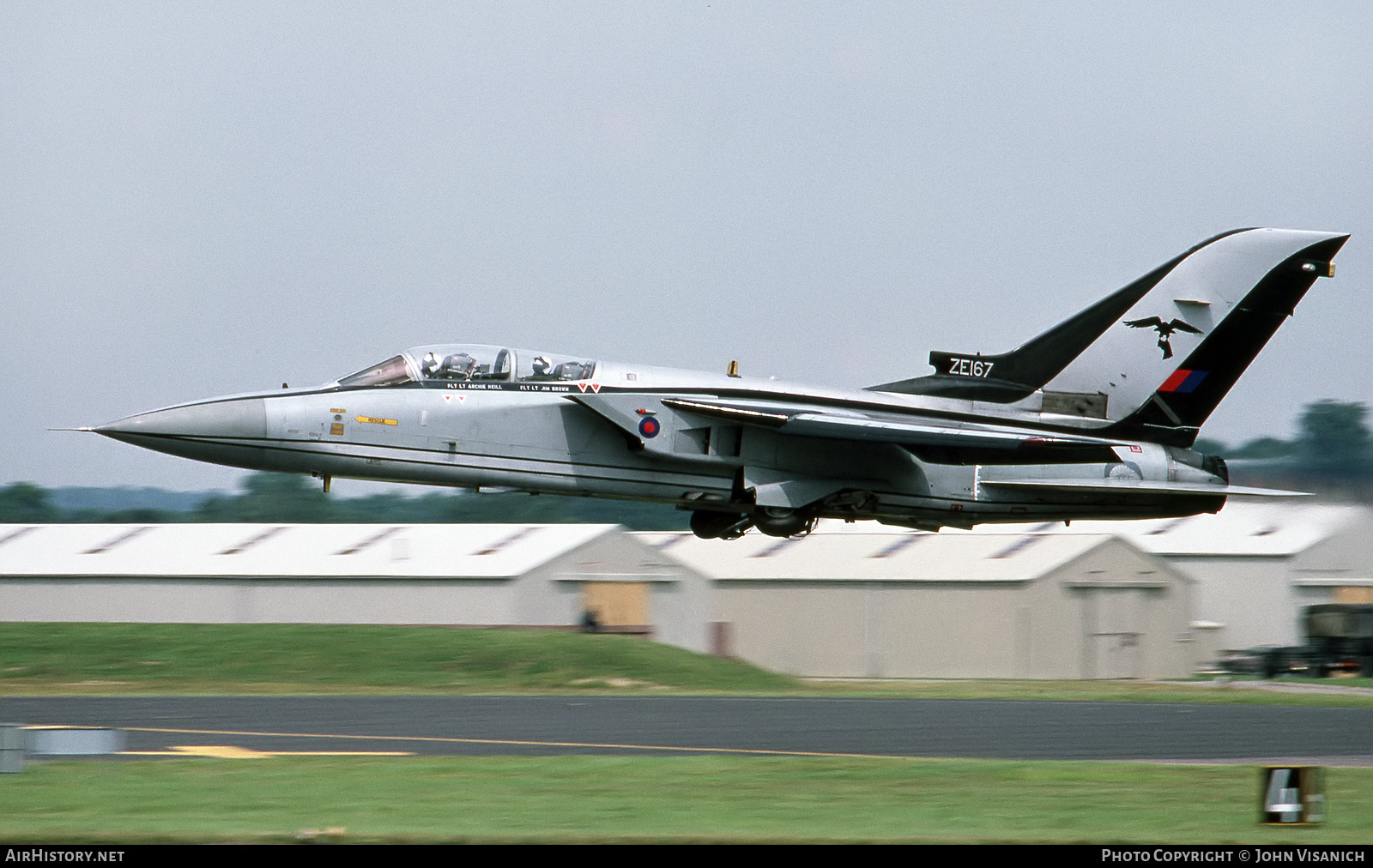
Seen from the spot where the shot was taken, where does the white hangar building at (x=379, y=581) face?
facing the viewer and to the right of the viewer

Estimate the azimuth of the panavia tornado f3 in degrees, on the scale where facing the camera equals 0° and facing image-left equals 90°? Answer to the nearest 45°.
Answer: approximately 90°

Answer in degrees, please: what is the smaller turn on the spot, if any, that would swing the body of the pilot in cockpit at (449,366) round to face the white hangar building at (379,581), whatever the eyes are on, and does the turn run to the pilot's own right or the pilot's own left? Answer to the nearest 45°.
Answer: approximately 90° to the pilot's own right

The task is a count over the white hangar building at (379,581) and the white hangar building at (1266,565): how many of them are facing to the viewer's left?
0

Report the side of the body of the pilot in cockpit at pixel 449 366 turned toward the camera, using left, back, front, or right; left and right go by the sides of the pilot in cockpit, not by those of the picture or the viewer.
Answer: left

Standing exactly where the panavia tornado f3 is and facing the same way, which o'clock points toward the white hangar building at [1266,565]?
The white hangar building is roughly at 4 o'clock from the panavia tornado f3.

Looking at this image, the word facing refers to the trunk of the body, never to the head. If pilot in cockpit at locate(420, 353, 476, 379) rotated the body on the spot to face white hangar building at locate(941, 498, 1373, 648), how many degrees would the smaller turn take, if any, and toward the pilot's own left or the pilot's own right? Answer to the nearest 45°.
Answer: approximately 135° to the pilot's own right

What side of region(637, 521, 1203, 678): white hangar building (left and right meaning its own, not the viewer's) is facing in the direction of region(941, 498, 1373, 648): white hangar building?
left

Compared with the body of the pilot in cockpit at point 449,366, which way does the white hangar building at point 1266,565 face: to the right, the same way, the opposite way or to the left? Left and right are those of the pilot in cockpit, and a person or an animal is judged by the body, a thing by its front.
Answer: to the left

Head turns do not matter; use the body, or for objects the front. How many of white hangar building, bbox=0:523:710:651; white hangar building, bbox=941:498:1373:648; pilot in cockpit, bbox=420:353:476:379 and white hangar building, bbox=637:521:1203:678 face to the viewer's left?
1

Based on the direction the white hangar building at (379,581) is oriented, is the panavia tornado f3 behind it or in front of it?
in front

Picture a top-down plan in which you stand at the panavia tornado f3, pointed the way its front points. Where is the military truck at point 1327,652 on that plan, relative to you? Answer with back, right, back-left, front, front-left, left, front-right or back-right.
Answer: back-right

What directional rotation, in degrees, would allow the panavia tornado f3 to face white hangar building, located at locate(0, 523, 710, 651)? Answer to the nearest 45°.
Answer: approximately 45° to its right

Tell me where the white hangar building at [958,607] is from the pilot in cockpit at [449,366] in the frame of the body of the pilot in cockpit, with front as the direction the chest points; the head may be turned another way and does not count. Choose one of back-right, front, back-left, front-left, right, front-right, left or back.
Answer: back-right

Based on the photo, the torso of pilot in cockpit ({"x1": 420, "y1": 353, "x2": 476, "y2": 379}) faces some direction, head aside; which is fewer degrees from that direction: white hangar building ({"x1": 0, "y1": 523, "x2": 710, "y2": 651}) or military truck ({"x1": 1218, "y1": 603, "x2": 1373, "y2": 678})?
the white hangar building

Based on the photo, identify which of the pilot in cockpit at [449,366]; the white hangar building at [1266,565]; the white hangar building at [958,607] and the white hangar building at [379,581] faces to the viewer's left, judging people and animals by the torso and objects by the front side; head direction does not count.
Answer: the pilot in cockpit

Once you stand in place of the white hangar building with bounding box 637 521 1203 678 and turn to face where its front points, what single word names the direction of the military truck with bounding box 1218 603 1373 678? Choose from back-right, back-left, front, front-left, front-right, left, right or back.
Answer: front-left
